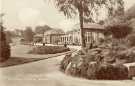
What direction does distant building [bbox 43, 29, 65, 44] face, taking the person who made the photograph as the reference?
facing the viewer and to the left of the viewer

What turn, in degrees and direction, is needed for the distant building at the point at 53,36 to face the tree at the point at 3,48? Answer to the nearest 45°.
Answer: approximately 45° to its right
